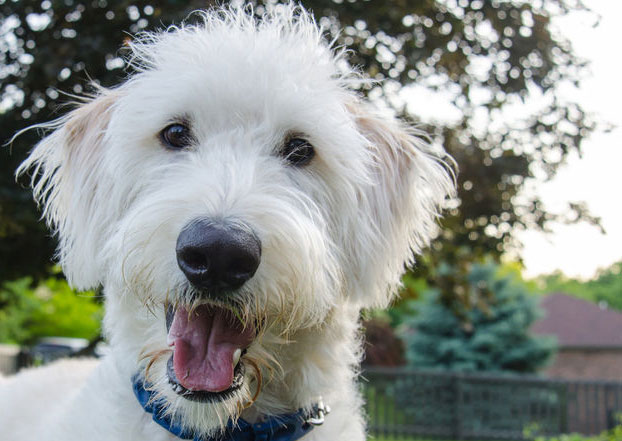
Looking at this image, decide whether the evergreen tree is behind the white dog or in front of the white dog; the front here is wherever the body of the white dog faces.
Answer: behind

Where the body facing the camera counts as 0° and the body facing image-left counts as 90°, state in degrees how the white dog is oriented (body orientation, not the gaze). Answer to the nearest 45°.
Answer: approximately 0°
